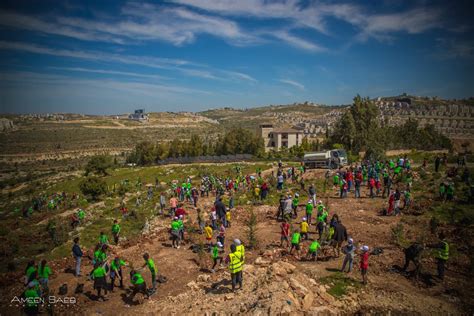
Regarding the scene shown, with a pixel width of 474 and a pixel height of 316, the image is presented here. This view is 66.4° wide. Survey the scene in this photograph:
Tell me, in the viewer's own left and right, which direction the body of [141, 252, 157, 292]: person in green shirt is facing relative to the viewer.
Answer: facing to the left of the viewer

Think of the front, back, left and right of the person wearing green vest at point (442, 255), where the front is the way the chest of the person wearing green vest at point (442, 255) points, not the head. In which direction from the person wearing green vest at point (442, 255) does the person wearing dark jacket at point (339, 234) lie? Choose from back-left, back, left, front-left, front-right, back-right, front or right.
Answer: front

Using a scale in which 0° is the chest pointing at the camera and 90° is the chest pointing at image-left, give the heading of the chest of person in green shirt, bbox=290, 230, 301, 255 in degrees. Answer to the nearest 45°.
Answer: approximately 180°

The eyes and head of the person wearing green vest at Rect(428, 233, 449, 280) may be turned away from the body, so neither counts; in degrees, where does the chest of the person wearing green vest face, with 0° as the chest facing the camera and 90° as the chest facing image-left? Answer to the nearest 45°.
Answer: approximately 90°

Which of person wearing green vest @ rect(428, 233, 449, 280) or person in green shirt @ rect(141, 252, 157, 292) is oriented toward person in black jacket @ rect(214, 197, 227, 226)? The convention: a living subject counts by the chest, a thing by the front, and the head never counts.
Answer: the person wearing green vest

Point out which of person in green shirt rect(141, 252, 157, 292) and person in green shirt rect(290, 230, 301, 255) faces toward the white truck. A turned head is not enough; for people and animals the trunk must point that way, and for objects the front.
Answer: person in green shirt rect(290, 230, 301, 255)
